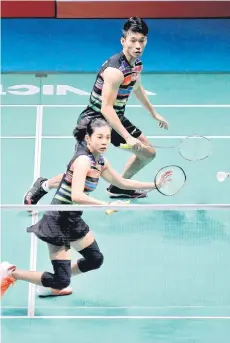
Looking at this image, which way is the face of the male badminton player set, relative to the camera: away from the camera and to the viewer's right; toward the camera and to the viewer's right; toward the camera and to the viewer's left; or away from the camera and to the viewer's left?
toward the camera and to the viewer's right

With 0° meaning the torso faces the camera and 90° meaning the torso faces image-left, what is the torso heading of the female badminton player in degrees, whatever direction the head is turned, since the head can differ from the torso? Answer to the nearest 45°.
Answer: approximately 315°

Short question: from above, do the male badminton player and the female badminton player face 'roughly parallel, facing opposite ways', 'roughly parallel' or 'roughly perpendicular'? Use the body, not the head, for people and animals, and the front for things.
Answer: roughly parallel

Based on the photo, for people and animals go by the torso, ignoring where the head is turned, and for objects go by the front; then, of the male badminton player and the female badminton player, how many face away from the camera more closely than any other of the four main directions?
0

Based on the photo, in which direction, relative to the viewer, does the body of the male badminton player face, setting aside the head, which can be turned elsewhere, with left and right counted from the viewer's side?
facing the viewer and to the right of the viewer

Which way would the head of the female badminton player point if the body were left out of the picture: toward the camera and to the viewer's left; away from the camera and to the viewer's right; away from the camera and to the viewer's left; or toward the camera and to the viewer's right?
toward the camera and to the viewer's right

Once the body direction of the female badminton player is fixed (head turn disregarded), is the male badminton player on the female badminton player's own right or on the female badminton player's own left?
on the female badminton player's own left

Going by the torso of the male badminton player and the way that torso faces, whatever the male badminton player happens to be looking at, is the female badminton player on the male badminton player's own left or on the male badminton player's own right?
on the male badminton player's own right
